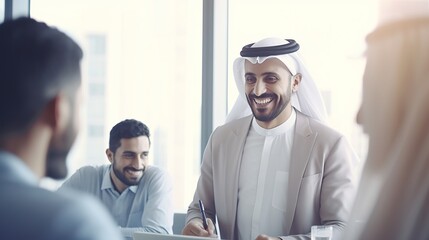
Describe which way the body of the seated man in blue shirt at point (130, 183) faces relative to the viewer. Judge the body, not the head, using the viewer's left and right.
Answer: facing the viewer

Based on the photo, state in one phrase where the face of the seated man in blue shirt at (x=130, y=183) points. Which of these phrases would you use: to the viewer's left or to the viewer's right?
to the viewer's right

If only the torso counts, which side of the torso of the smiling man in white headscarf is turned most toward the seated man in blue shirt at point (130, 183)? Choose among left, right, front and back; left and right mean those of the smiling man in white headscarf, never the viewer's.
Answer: right

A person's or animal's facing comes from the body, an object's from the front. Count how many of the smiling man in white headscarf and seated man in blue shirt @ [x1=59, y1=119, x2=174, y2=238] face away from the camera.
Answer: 0

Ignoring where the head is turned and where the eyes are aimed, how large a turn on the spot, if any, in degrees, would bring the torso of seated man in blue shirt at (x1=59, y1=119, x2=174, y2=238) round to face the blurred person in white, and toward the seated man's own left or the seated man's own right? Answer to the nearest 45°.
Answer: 0° — they already face them

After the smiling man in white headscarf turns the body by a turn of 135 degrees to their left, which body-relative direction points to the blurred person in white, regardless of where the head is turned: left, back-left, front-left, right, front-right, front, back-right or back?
right

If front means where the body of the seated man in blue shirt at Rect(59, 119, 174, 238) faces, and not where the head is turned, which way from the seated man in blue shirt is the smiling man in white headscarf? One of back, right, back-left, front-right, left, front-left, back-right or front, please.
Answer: front-left

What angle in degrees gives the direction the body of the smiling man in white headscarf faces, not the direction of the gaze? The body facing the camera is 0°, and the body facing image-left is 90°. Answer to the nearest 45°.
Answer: approximately 45°

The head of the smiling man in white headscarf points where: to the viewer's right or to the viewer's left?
to the viewer's left
